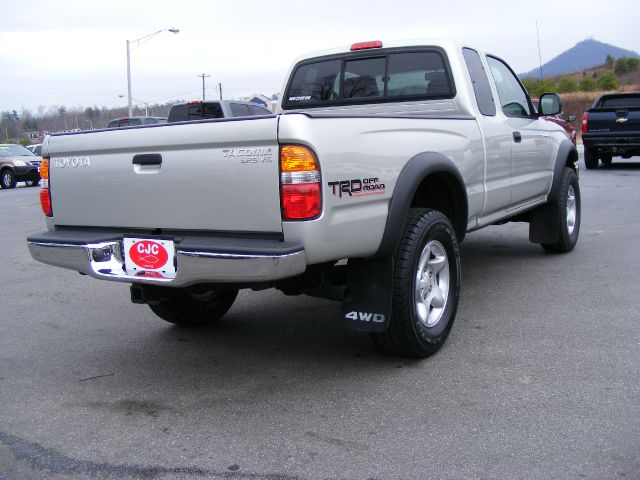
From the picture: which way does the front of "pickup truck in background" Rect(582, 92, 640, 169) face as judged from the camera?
facing away from the viewer

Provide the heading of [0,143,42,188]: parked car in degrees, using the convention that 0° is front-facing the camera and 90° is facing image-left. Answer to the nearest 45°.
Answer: approximately 315°

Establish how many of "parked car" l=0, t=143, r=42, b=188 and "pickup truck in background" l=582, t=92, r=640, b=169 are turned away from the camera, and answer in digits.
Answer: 1

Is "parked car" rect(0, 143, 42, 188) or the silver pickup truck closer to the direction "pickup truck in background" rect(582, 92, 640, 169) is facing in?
the parked car

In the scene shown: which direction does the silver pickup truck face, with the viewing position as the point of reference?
facing away from the viewer and to the right of the viewer

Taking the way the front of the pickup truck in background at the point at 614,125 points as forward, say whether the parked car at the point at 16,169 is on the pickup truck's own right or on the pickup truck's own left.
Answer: on the pickup truck's own left

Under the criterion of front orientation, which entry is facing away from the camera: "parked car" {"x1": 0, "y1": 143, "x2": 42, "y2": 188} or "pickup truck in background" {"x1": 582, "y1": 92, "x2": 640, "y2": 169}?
the pickup truck in background

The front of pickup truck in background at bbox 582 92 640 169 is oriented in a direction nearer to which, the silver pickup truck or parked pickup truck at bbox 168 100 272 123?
the parked pickup truck

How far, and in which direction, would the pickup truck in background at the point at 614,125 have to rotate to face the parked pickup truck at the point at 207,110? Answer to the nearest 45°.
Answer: approximately 90° to its left

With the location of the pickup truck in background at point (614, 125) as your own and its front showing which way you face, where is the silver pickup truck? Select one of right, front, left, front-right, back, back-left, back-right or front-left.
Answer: back
